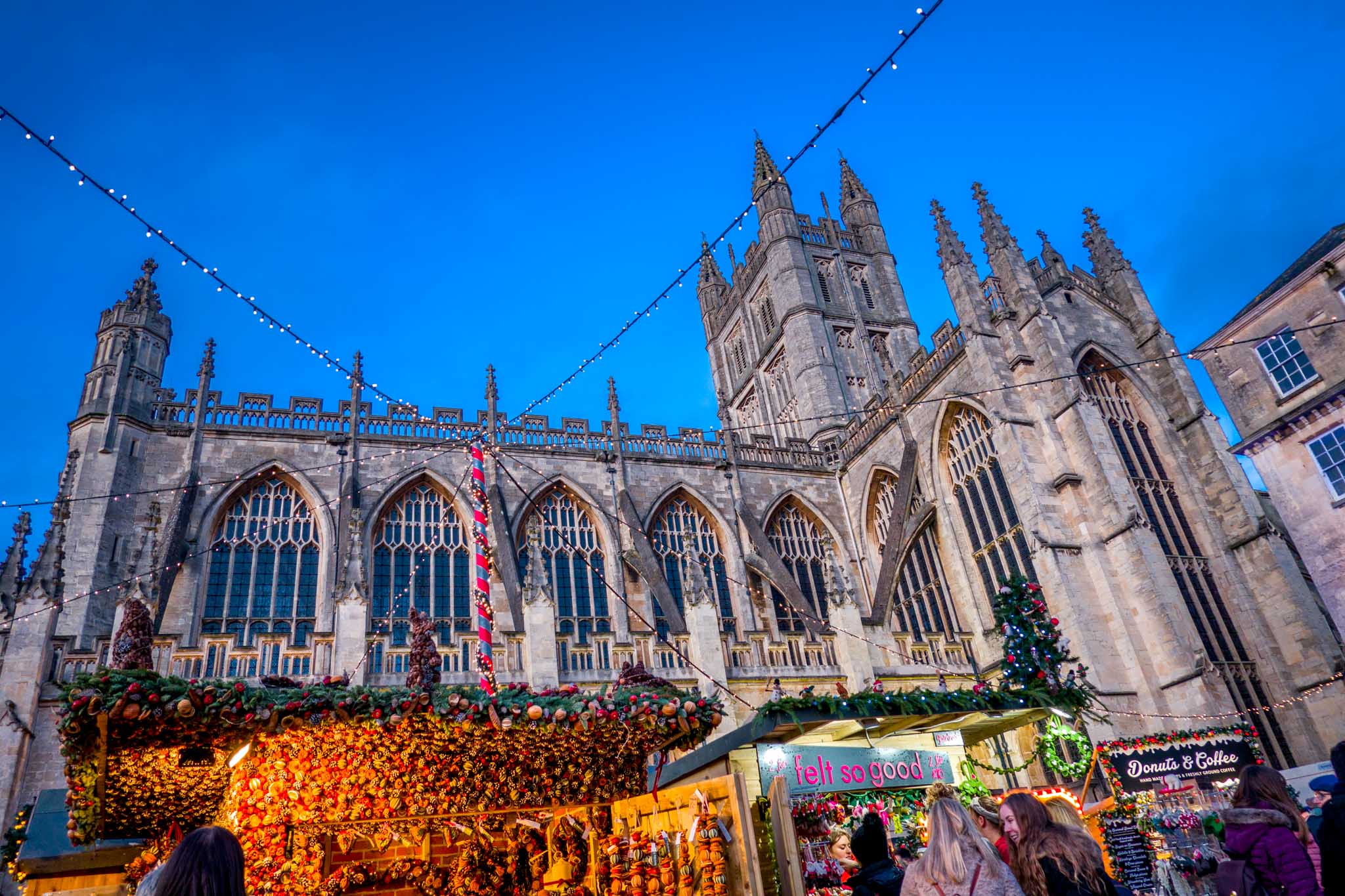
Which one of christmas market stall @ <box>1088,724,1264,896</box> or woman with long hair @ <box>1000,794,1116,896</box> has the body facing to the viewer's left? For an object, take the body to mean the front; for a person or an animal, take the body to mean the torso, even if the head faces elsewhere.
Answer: the woman with long hair

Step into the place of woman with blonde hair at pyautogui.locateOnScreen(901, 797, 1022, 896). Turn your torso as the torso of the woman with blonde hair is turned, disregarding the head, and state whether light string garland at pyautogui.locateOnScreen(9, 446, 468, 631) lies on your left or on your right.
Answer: on your left

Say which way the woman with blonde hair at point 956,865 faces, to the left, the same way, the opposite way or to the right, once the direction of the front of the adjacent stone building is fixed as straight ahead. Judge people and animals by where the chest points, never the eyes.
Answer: to the right

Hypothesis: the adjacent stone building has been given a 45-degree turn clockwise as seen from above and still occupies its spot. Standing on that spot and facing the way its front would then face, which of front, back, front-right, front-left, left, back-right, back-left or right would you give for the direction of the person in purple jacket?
left

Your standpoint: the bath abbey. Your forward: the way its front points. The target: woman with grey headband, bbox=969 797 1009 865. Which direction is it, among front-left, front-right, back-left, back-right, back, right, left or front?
left

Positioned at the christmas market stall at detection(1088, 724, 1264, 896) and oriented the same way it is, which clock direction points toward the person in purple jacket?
The person in purple jacket is roughly at 12 o'clock from the christmas market stall.

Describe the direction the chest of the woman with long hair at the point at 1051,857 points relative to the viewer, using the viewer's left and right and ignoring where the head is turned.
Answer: facing to the left of the viewer

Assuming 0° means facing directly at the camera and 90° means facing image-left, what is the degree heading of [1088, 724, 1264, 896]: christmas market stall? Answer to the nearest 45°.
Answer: approximately 0°

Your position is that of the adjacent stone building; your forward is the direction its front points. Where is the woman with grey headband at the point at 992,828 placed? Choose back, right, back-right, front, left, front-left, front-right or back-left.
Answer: front-left

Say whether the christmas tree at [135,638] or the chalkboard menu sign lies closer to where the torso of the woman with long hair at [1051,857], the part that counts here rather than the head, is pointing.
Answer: the christmas tree

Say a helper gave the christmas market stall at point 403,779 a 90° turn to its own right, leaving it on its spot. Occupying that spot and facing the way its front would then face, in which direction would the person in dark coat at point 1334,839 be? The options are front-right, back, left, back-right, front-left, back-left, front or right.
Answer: back-left

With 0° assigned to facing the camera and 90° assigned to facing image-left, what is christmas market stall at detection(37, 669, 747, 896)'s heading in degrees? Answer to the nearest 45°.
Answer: approximately 0°

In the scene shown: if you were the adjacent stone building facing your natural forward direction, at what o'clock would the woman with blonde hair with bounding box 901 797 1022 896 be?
The woman with blonde hair is roughly at 11 o'clock from the adjacent stone building.
